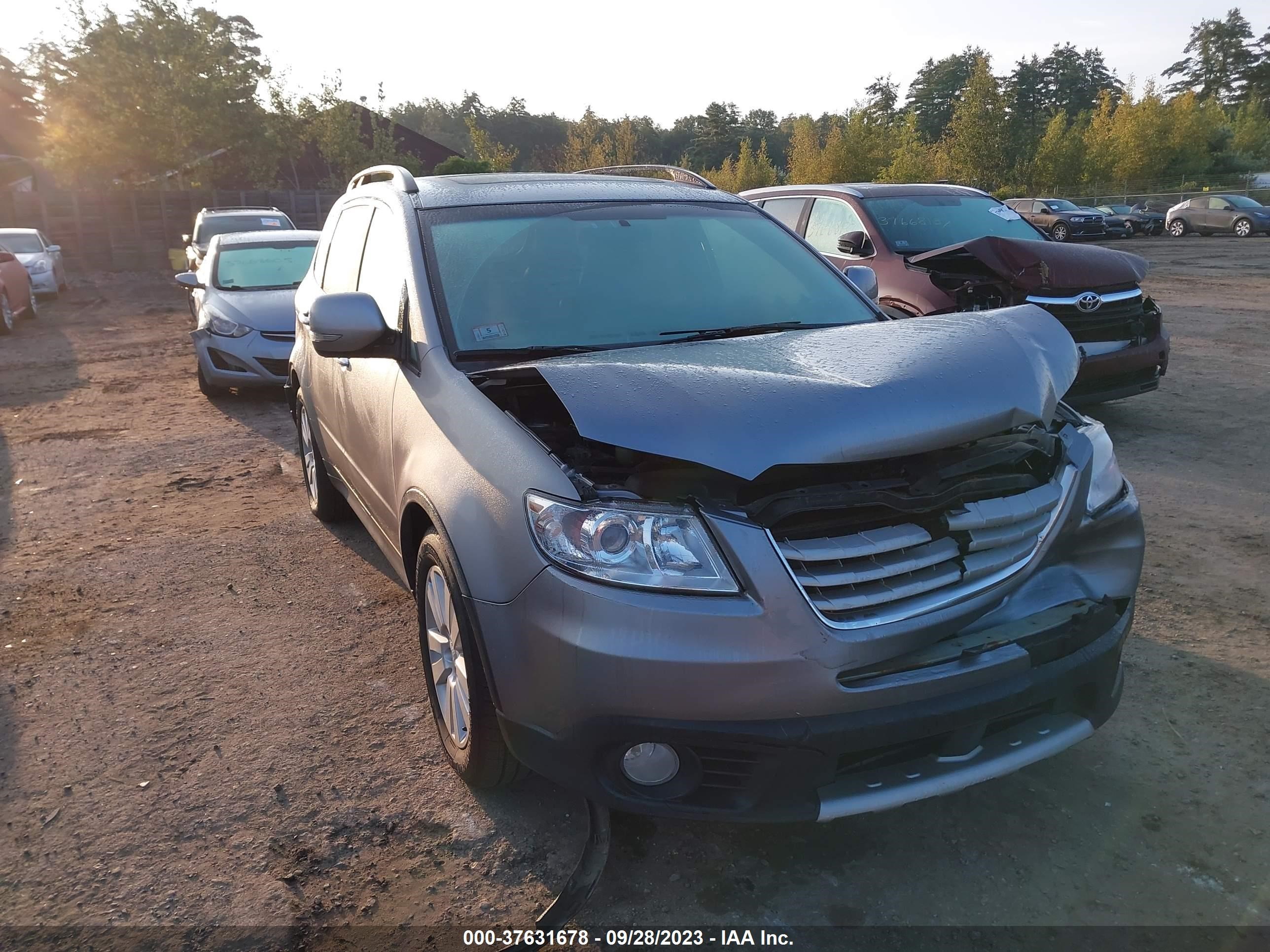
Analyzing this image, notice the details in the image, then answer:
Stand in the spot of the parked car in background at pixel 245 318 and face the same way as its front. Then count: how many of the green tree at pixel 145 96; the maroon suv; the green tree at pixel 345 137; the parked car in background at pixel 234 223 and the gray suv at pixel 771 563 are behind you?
3

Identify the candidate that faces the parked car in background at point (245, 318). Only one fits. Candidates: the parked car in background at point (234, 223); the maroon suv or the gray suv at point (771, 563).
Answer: the parked car in background at point (234, 223)

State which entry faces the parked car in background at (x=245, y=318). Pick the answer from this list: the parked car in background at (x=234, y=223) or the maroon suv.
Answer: the parked car in background at (x=234, y=223)

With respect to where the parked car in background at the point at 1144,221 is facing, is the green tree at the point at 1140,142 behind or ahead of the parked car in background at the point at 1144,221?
behind

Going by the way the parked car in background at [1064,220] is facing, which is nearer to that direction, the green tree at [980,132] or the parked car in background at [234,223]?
the parked car in background

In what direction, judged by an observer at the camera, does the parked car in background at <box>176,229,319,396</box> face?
facing the viewer

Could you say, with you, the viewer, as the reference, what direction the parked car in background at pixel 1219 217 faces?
facing the viewer and to the right of the viewer

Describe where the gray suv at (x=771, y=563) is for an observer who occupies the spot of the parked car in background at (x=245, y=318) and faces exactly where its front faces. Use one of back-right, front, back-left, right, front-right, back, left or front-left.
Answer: front

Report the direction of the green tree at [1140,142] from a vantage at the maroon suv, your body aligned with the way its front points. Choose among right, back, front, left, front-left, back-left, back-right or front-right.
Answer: back-left

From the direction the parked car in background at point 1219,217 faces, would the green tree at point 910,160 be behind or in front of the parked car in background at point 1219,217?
behind

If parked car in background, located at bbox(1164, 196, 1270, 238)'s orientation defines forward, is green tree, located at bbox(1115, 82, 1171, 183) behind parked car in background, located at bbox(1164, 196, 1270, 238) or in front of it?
behind
